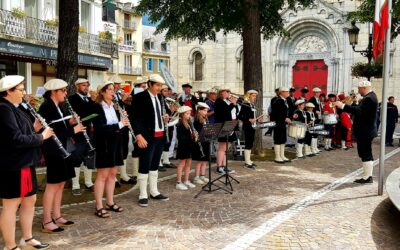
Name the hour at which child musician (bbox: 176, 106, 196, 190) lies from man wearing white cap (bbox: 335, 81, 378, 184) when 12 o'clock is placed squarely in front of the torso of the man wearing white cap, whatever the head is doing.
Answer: The child musician is roughly at 11 o'clock from the man wearing white cap.

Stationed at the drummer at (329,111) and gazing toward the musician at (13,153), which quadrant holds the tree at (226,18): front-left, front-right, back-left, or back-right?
front-right

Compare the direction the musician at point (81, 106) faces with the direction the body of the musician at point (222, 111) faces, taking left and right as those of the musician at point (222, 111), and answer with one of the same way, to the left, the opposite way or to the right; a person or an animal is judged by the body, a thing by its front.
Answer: the same way

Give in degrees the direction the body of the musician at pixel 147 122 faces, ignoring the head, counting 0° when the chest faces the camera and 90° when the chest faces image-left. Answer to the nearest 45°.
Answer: approximately 315°

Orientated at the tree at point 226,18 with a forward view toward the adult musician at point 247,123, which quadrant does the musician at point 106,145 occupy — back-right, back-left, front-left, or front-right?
front-right

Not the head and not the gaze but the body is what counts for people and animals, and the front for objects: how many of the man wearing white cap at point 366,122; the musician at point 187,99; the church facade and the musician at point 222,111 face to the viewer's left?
1

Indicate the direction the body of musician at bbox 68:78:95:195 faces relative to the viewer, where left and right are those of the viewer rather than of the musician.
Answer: facing the viewer and to the right of the viewer

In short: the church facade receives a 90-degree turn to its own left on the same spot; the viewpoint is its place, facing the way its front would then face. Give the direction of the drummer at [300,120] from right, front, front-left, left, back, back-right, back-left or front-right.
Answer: right

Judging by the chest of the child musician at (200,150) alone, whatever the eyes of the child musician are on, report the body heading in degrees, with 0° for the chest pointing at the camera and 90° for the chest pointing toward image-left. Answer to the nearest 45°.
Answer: approximately 315°

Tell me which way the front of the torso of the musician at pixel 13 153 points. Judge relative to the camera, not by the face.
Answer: to the viewer's right

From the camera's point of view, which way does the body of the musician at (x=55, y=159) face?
to the viewer's right

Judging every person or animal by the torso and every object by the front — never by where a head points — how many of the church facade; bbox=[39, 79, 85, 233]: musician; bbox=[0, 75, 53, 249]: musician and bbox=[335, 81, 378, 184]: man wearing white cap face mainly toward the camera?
1

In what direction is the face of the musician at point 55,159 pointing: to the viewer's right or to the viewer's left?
to the viewer's right

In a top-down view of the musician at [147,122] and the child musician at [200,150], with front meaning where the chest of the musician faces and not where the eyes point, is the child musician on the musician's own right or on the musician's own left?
on the musician's own left

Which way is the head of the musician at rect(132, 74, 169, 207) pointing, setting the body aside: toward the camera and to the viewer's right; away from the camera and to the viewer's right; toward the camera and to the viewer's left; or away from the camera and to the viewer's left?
toward the camera and to the viewer's right
